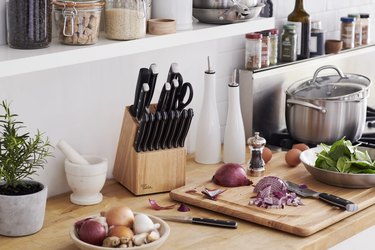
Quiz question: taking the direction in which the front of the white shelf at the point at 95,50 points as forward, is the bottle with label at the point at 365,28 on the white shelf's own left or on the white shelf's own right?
on the white shelf's own left

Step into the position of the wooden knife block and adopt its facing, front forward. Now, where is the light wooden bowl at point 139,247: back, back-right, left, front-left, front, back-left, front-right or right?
front-right

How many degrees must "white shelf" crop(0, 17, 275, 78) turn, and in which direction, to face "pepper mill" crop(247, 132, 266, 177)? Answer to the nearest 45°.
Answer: approximately 90° to its left

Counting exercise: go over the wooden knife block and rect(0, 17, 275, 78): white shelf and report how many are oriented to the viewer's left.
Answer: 0

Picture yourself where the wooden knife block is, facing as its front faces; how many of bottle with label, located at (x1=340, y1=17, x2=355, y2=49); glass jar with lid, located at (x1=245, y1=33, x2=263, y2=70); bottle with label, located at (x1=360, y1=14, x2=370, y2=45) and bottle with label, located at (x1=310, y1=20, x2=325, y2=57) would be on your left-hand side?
4

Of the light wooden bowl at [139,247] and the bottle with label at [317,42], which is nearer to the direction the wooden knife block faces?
the light wooden bowl

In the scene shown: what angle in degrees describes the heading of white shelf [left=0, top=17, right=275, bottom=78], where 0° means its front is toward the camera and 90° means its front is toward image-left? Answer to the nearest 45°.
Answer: approximately 315°

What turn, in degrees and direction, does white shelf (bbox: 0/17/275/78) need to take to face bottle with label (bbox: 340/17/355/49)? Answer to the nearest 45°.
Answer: approximately 90° to its left

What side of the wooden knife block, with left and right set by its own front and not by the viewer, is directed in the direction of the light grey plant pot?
right

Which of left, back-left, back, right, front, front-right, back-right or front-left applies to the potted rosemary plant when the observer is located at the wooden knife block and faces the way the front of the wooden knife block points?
right
